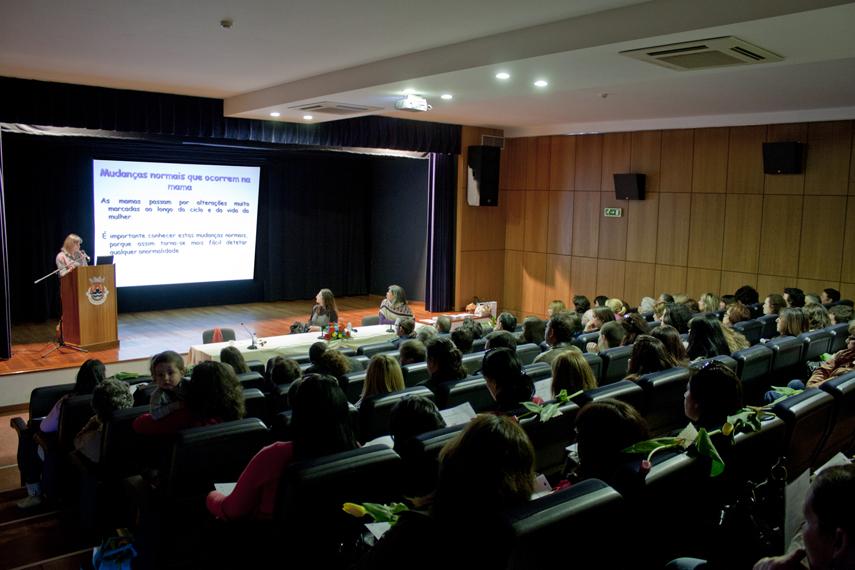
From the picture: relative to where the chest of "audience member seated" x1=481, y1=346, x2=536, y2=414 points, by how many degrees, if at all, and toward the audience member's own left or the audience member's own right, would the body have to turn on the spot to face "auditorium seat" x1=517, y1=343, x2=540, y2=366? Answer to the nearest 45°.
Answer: approximately 45° to the audience member's own right

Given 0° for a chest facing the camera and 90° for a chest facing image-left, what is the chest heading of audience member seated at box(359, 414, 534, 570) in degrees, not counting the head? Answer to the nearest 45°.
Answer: approximately 135°

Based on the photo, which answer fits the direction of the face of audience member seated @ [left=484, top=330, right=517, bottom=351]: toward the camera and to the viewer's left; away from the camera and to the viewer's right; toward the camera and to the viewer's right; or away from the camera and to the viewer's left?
away from the camera and to the viewer's left

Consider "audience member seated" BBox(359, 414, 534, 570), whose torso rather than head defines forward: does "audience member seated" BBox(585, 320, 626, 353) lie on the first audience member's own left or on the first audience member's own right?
on the first audience member's own right

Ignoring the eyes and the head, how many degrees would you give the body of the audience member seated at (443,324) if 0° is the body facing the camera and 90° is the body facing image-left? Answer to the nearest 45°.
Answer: approximately 135°

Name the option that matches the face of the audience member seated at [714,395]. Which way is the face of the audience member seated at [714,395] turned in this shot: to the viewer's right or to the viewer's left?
to the viewer's left

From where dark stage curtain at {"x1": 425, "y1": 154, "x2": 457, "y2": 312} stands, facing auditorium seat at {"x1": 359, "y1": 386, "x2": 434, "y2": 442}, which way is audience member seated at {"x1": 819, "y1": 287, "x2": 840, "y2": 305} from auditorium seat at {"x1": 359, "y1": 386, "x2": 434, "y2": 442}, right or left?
left

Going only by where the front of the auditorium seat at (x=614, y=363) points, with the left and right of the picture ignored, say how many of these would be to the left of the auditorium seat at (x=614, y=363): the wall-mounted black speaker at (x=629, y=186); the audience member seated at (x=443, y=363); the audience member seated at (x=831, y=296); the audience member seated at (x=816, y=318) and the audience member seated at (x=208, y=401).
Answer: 2

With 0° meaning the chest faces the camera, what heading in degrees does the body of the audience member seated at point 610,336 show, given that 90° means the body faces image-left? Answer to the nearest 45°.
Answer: approximately 135°

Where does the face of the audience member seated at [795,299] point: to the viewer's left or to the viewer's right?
to the viewer's left
